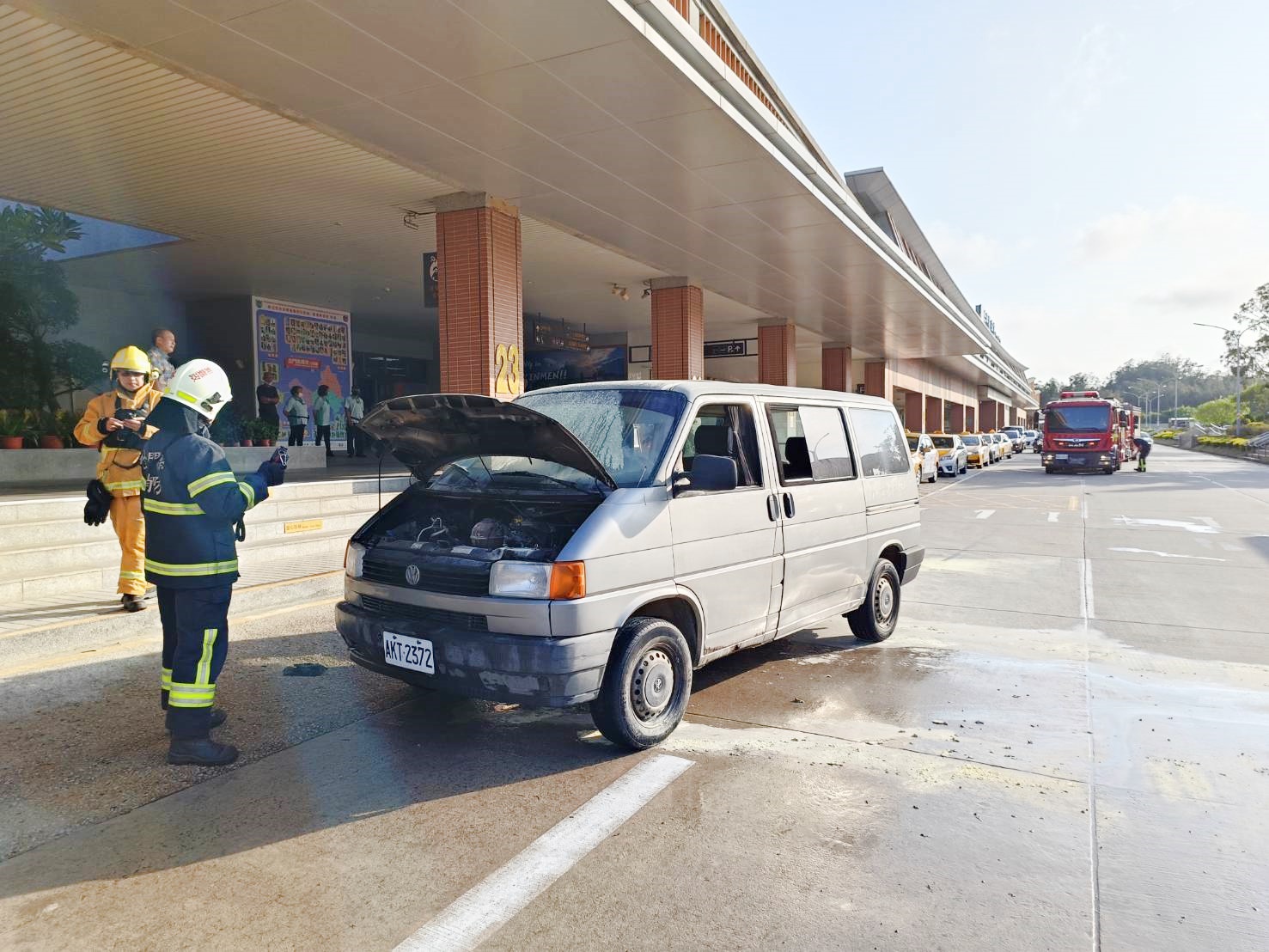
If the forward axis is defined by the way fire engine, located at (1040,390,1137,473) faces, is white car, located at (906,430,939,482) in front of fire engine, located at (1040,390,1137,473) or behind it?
in front

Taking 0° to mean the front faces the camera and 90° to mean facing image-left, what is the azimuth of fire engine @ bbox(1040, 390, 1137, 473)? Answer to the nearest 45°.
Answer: approximately 0°

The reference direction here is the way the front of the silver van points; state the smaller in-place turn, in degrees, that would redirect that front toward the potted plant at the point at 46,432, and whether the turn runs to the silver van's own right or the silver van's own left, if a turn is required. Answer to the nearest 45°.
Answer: approximately 90° to the silver van's own right

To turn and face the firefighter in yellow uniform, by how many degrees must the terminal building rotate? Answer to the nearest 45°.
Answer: approximately 45° to its right

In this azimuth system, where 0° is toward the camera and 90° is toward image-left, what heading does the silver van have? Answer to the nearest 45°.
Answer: approximately 45°

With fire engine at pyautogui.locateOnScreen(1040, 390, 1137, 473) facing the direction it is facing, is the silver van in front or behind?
in front

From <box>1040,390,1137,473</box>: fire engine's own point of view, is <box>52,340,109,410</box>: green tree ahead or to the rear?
ahead

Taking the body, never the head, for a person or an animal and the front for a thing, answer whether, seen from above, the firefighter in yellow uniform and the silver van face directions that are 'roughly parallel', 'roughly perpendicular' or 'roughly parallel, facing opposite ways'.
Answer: roughly perpendicular

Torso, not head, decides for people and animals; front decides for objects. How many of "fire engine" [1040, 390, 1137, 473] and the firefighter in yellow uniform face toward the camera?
2

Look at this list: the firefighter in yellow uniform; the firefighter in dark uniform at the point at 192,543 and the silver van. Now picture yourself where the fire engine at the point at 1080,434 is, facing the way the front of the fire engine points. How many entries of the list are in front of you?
3

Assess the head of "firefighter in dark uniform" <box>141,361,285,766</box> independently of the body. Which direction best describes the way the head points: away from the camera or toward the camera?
away from the camera

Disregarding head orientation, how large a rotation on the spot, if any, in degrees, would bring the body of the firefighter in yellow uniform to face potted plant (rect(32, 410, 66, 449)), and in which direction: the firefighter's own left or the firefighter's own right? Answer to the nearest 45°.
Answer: approximately 180°

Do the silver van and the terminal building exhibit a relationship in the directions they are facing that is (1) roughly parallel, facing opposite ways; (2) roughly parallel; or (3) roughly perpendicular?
roughly perpendicular
